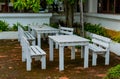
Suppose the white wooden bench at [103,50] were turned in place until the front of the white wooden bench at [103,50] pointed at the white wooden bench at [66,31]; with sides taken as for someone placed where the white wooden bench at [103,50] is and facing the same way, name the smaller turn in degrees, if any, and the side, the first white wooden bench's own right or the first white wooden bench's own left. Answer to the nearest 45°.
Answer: approximately 90° to the first white wooden bench's own right

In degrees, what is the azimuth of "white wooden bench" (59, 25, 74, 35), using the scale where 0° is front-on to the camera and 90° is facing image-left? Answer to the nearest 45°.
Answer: approximately 45°

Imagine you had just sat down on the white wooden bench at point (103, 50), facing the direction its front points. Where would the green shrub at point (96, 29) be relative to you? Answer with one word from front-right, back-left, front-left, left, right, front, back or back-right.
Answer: back-right

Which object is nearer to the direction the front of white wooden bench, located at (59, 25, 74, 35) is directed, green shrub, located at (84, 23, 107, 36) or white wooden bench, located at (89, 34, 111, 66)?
the white wooden bench

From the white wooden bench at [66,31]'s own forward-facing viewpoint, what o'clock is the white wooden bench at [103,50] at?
the white wooden bench at [103,50] is roughly at 10 o'clock from the white wooden bench at [66,31].
